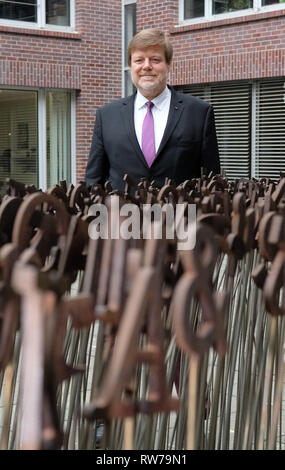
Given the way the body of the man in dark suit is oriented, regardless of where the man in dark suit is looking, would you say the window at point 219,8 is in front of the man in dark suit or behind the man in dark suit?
behind

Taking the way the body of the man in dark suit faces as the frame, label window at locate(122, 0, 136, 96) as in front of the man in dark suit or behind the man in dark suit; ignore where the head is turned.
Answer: behind

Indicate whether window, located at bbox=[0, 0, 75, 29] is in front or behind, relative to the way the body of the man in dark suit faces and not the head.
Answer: behind

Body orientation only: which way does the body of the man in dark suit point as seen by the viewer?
toward the camera

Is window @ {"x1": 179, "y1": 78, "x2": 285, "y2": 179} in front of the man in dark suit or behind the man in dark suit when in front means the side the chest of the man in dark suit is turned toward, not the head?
behind

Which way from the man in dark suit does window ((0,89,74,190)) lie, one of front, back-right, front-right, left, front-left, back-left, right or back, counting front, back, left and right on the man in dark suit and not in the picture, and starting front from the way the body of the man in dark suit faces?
back
